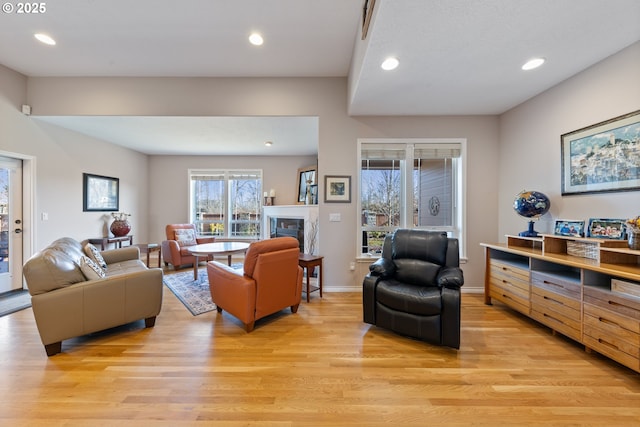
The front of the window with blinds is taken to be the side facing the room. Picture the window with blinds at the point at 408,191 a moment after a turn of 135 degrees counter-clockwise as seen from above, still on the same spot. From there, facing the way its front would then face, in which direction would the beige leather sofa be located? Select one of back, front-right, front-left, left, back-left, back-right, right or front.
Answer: back

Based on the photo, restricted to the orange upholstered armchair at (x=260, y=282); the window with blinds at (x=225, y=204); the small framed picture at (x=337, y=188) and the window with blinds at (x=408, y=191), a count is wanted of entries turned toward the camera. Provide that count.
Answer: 3

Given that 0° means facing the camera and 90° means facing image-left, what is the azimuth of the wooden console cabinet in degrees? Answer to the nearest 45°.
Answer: approximately 45°

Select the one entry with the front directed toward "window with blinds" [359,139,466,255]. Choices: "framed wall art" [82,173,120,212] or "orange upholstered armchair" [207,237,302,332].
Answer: the framed wall art

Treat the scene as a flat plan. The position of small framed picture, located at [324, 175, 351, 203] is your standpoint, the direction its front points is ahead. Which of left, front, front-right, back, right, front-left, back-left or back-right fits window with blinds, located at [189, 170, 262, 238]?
back-right

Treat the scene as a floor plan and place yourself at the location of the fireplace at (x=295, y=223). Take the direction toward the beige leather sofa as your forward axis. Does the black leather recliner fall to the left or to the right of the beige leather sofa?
left

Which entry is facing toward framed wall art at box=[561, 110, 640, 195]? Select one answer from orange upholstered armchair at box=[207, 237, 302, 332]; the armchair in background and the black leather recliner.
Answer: the armchair in background

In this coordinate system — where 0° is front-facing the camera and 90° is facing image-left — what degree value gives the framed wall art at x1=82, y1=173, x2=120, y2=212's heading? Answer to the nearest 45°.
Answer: approximately 315°

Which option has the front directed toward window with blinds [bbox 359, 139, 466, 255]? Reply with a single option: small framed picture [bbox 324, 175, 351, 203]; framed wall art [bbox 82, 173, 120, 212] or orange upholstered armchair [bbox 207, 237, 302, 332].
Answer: the framed wall art

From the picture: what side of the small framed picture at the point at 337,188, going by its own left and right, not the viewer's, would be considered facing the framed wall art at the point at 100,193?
right

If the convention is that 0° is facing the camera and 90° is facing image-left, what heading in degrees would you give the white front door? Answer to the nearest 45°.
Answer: approximately 315°

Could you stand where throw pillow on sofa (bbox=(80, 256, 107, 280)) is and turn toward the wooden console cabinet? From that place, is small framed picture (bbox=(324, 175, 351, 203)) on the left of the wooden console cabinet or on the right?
left
